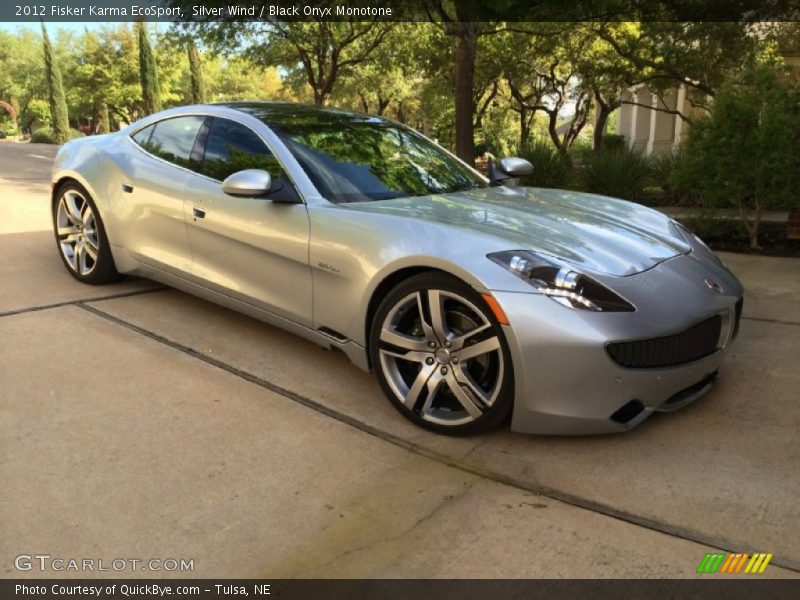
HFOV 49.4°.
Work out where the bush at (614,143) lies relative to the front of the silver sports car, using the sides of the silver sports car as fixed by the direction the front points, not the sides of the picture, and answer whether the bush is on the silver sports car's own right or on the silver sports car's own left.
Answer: on the silver sports car's own left

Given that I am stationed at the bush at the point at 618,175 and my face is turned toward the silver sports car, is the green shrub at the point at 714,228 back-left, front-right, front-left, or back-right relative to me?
front-left

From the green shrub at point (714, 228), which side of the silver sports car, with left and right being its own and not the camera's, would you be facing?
left

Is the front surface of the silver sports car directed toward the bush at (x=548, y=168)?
no

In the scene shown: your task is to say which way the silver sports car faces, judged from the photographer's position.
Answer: facing the viewer and to the right of the viewer

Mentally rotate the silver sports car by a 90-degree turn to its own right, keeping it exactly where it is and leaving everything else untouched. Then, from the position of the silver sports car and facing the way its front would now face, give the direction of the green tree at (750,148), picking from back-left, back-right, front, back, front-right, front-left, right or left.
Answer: back

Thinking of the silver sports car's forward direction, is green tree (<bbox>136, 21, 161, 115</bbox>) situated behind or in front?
behind

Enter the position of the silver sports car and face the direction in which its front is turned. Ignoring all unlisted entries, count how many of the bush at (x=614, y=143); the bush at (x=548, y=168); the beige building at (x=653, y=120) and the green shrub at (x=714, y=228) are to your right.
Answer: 0

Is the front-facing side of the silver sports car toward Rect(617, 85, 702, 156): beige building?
no

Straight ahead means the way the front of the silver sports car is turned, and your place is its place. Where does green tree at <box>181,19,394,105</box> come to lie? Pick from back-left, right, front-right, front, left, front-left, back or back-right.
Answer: back-left
